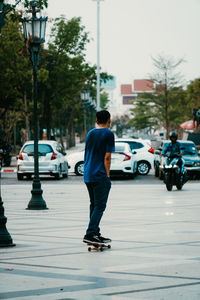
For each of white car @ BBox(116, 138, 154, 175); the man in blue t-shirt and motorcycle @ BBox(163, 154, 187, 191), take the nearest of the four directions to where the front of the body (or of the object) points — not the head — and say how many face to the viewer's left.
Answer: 1

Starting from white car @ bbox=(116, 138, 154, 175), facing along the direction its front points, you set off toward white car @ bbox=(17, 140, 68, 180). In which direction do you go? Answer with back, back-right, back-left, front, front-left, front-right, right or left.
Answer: front-left

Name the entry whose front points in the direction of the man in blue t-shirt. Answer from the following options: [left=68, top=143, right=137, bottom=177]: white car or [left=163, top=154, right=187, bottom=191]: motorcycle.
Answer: the motorcycle

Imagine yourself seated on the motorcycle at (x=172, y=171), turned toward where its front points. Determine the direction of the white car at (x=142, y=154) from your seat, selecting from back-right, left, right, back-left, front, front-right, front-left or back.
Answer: back

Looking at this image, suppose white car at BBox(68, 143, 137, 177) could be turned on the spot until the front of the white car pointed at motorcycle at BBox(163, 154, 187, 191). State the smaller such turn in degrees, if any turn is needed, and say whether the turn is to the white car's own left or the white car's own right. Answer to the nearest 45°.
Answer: approximately 135° to the white car's own left

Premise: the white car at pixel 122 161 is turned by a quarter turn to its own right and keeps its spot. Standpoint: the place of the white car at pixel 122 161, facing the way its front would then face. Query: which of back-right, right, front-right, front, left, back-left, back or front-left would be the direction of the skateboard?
back-right

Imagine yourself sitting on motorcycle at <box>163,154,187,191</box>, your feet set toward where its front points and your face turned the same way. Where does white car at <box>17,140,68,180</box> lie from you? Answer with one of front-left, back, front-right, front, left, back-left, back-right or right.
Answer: back-right

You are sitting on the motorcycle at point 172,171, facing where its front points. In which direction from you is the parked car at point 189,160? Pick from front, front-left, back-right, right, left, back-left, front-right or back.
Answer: back

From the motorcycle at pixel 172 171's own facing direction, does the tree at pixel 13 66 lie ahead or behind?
behind

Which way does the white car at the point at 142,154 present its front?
to the viewer's left

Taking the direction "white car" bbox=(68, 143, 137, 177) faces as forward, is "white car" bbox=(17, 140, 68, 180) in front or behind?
in front
